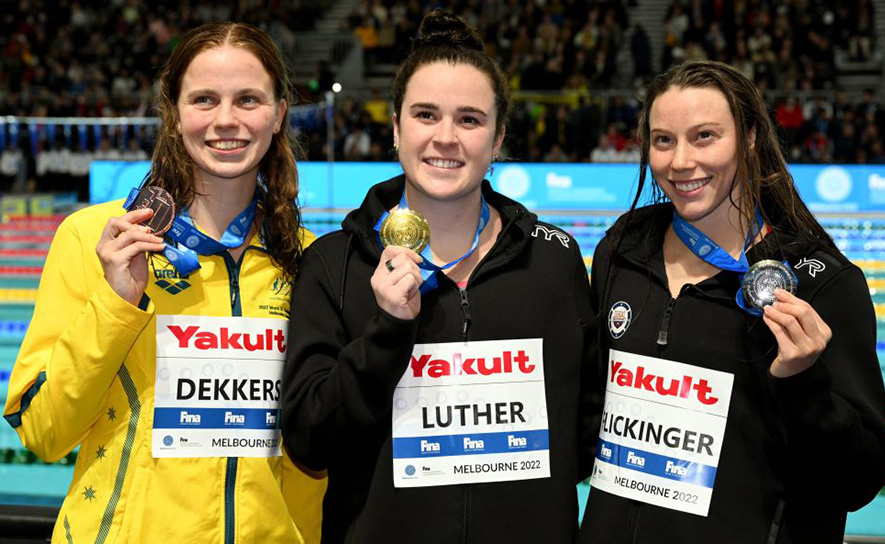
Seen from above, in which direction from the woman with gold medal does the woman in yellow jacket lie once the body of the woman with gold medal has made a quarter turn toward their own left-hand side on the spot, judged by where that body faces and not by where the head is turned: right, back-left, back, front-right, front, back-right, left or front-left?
back

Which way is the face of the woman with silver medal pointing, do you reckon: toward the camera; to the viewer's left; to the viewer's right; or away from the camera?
toward the camera

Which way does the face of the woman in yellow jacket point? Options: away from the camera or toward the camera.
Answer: toward the camera

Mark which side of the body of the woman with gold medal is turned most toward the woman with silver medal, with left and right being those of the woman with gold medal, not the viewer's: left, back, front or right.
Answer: left

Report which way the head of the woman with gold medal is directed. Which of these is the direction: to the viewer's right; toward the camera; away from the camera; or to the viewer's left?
toward the camera

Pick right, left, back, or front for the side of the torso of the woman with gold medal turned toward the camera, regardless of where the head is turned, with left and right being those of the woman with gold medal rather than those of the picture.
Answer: front
